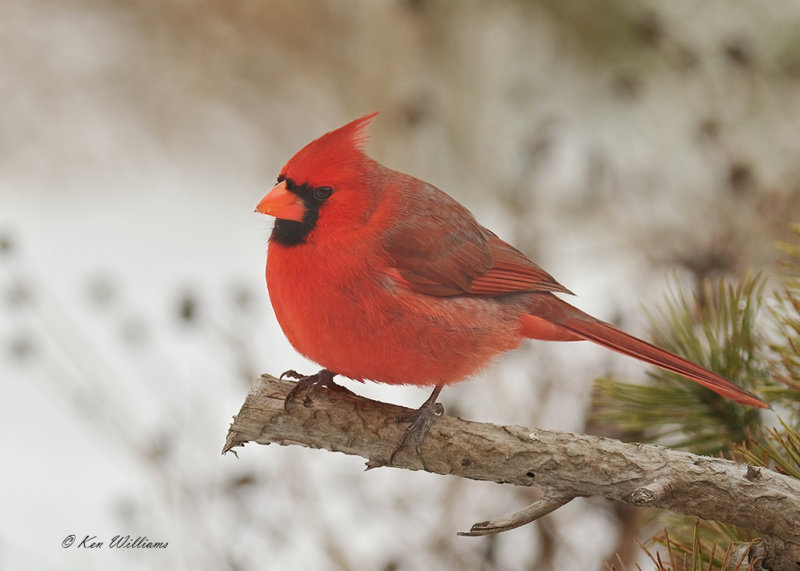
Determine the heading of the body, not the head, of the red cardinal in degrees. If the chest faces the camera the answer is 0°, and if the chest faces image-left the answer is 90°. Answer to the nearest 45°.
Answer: approximately 90°
